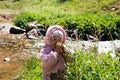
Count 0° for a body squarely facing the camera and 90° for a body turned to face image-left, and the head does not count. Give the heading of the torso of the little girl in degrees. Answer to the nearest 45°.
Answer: approximately 315°

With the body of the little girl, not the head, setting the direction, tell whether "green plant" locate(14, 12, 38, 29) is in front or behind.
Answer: behind

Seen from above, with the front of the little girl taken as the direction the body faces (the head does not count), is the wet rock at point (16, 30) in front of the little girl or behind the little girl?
behind

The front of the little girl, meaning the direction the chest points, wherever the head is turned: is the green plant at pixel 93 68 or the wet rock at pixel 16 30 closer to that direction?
the green plant
